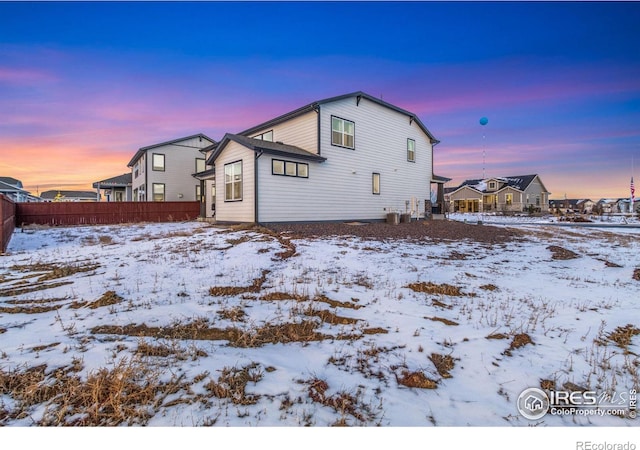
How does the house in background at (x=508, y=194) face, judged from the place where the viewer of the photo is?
facing the viewer and to the left of the viewer

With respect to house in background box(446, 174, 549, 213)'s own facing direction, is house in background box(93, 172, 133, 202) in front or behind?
in front

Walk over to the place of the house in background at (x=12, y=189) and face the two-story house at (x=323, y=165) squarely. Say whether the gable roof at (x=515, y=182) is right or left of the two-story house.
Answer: left

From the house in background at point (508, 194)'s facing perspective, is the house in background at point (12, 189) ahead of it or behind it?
ahead

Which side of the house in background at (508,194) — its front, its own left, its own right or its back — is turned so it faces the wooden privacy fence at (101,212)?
front

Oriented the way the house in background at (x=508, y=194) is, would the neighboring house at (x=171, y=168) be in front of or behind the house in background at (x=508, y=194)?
in front
